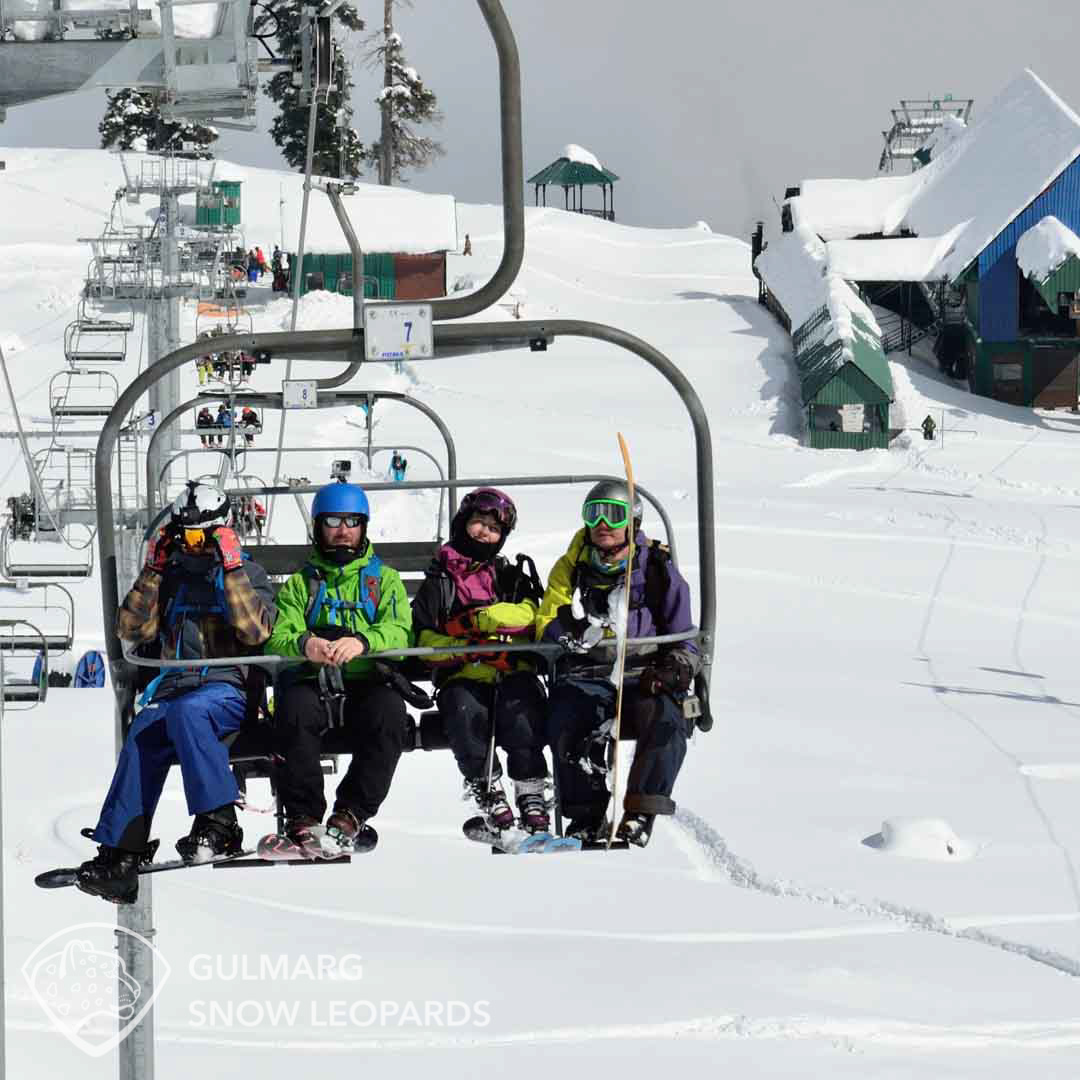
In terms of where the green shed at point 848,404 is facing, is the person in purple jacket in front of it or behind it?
in front

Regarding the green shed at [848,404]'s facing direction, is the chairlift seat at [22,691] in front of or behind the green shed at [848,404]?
in front

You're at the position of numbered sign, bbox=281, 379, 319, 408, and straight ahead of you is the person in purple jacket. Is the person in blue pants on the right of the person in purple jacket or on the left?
right

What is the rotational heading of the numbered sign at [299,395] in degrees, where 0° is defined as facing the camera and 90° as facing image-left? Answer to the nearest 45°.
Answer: approximately 0°

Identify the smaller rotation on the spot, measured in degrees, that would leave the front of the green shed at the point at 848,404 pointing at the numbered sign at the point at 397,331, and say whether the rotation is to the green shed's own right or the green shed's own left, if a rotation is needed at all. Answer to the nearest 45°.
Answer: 0° — it already faces it

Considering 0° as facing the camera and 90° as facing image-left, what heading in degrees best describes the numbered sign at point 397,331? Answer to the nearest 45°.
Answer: approximately 0°

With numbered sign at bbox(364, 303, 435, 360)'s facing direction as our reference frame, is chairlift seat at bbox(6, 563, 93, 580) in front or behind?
behind
